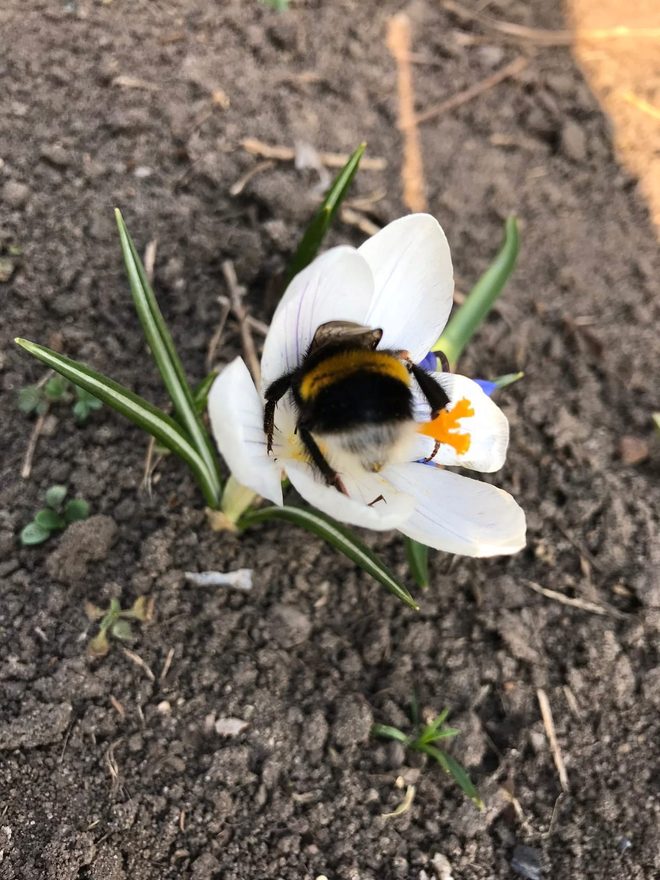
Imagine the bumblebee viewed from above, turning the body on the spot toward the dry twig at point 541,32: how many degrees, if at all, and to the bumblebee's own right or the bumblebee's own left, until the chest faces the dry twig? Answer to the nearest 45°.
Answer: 0° — it already faces it

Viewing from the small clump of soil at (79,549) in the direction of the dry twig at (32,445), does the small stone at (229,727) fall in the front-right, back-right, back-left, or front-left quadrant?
back-right

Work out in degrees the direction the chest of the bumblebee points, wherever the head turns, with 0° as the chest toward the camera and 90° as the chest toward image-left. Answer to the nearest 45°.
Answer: approximately 180°
